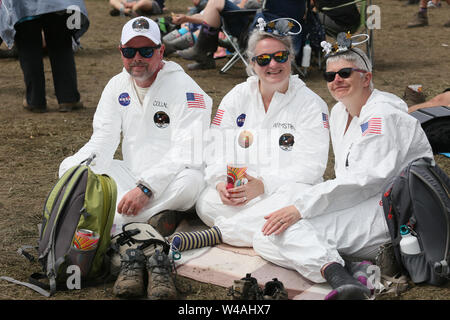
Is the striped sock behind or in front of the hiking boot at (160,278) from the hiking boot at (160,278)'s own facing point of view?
behind

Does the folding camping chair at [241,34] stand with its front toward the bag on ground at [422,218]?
no

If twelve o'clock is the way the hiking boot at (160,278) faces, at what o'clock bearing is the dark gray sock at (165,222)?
The dark gray sock is roughly at 6 o'clock from the hiking boot.

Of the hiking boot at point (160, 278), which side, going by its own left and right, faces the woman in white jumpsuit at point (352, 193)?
left

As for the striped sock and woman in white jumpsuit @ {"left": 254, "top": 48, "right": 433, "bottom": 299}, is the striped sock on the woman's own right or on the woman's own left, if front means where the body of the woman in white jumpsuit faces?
on the woman's own right

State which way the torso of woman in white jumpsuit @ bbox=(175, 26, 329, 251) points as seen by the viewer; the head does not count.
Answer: toward the camera

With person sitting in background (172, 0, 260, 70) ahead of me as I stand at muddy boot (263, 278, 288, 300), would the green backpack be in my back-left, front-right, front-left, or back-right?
front-left

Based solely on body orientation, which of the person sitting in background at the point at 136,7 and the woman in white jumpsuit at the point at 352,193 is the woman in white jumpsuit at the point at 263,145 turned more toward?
the woman in white jumpsuit

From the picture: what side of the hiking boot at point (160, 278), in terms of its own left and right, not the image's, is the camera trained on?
front

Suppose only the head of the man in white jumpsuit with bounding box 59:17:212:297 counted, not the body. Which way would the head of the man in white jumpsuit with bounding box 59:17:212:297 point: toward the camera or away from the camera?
toward the camera

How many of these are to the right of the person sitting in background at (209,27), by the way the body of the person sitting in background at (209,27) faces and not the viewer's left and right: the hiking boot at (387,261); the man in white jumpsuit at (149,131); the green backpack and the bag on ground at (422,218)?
0

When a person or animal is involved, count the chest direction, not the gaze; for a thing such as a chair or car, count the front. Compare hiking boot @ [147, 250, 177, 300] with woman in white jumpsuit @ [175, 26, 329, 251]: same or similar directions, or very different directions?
same or similar directions

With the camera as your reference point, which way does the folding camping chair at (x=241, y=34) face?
facing to the left of the viewer

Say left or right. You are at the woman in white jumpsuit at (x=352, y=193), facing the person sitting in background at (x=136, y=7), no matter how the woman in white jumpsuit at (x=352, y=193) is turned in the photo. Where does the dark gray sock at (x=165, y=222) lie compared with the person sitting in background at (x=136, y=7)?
left

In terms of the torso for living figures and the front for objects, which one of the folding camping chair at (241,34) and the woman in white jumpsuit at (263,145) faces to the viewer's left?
the folding camping chair

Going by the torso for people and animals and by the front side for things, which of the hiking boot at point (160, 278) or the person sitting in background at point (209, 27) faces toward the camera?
the hiking boot

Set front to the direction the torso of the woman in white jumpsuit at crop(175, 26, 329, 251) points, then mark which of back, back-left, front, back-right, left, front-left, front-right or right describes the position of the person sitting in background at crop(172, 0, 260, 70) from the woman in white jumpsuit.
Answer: back

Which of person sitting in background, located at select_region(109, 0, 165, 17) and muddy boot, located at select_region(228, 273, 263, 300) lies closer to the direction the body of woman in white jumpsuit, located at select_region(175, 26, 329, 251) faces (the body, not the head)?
the muddy boot

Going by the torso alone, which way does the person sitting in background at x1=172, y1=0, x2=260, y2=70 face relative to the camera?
to the viewer's left

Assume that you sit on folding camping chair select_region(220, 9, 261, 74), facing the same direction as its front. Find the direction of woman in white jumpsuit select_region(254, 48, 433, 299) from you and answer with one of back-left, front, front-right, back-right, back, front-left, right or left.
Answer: left

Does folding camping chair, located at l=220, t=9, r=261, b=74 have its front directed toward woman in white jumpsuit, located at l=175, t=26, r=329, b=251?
no

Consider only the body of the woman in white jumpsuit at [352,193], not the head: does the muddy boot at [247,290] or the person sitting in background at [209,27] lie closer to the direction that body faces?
the muddy boot

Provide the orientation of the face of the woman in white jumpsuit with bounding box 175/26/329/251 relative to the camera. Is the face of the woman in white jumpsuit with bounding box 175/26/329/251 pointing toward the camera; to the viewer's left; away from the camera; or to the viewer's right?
toward the camera
